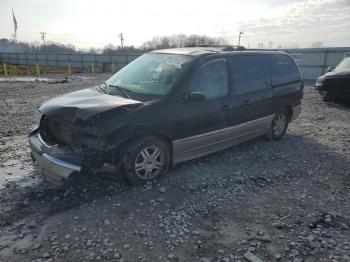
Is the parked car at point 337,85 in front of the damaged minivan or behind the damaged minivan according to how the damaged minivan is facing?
behind

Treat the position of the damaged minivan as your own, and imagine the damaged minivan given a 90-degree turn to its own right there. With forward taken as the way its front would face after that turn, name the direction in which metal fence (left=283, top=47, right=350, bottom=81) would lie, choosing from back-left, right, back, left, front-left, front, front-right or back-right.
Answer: right

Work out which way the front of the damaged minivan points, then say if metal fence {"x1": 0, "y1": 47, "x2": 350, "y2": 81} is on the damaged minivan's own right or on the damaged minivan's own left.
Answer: on the damaged minivan's own right

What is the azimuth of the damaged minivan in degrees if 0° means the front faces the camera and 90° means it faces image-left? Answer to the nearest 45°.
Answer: approximately 45°
